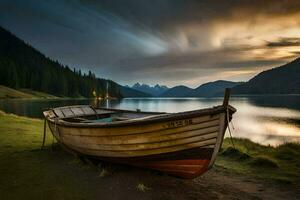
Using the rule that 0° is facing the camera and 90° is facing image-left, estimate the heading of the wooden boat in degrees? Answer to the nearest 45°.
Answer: approximately 315°
